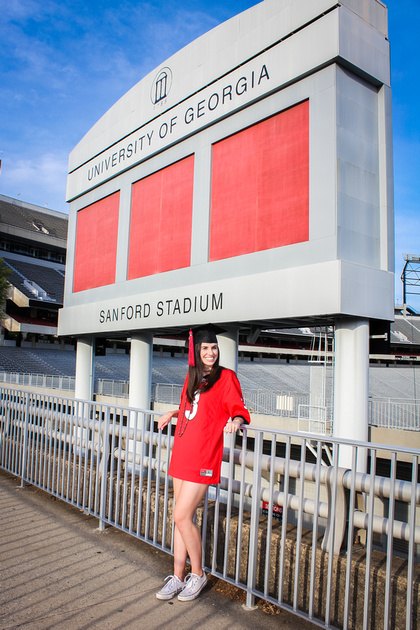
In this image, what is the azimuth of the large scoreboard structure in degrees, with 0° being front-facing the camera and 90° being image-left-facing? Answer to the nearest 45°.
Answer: approximately 45°

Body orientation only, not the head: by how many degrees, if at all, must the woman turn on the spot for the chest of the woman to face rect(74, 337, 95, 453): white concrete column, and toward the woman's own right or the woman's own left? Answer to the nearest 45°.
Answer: approximately 135° to the woman's own right

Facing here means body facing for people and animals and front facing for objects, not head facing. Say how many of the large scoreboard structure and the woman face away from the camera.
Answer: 0

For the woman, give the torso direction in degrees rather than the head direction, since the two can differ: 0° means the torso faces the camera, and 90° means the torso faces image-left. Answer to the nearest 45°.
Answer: approximately 45°

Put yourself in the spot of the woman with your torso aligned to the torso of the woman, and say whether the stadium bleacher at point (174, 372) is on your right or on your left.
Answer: on your right

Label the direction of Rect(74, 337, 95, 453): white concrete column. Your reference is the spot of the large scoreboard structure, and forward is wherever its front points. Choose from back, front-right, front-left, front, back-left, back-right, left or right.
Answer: right

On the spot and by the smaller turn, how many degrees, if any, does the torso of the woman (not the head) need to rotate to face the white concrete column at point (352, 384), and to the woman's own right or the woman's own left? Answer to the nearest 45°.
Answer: approximately 180°
